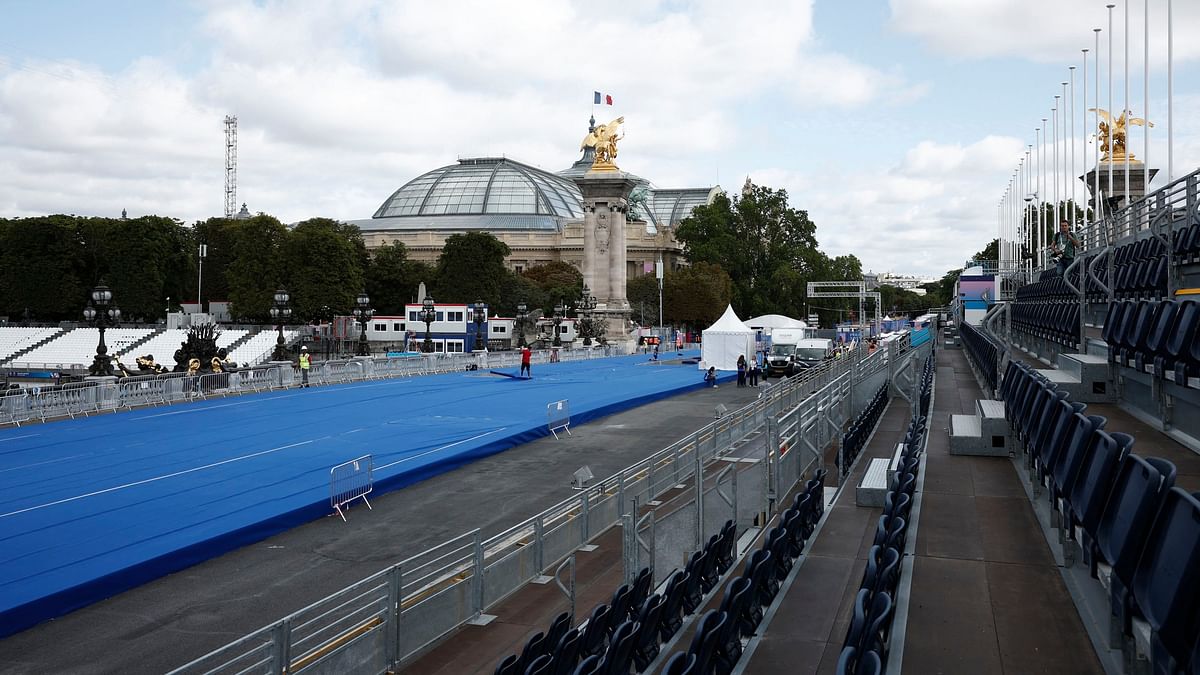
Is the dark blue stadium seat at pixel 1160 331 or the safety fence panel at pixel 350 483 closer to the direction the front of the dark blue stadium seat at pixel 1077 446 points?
the safety fence panel

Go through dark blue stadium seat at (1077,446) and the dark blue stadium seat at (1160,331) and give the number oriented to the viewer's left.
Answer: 2

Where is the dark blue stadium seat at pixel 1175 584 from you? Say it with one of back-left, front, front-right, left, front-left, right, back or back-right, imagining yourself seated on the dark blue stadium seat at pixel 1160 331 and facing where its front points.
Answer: left

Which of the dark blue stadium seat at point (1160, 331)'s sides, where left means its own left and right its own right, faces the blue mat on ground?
front

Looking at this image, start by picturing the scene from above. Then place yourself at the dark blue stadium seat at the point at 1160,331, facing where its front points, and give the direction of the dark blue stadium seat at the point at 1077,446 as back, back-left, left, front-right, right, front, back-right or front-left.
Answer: left

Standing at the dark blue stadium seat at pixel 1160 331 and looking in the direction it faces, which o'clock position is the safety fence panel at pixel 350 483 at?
The safety fence panel is roughly at 12 o'clock from the dark blue stadium seat.

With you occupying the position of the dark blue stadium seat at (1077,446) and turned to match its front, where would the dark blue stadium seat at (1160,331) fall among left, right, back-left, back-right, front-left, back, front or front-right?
right

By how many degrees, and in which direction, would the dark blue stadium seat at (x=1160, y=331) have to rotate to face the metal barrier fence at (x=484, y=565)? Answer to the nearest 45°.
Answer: approximately 45° to its left

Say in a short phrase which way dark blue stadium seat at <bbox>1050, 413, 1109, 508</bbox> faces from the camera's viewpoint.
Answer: facing to the left of the viewer

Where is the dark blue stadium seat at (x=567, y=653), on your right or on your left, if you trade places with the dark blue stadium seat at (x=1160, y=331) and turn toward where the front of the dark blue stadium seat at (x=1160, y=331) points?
on your left

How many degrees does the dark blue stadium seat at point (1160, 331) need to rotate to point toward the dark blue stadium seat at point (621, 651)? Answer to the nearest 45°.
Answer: approximately 45° to its left

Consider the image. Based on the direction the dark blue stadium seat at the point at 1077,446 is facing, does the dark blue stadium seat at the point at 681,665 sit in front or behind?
in front

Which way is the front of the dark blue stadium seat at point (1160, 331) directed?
to the viewer's left

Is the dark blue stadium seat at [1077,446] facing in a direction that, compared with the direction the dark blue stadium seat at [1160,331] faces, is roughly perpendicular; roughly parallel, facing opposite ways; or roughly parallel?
roughly parallel
